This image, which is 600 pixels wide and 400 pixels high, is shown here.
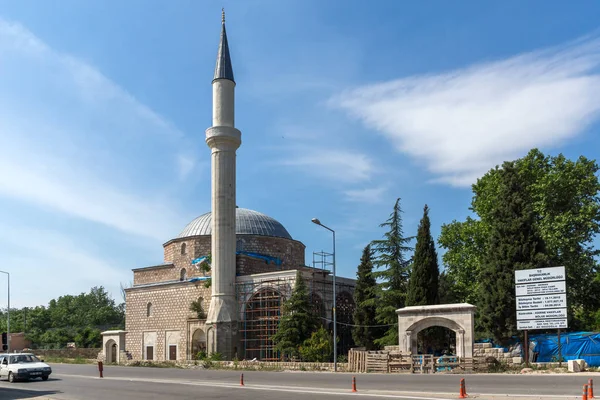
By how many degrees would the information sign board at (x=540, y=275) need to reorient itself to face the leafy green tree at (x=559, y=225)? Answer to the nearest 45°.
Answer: approximately 180°

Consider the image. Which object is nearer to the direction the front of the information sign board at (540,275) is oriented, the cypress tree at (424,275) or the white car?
the white car

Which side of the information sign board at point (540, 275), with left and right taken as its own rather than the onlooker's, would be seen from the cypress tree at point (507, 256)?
back

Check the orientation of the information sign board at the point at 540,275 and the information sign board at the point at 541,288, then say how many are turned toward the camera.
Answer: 2

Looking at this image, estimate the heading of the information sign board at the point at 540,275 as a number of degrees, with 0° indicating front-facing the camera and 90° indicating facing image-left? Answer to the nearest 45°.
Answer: approximately 0°

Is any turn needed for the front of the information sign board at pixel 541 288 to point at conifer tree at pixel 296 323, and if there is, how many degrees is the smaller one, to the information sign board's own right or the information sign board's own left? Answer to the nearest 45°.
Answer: approximately 135° to the information sign board's own right

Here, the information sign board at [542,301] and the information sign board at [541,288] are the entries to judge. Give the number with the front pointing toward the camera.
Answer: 2
